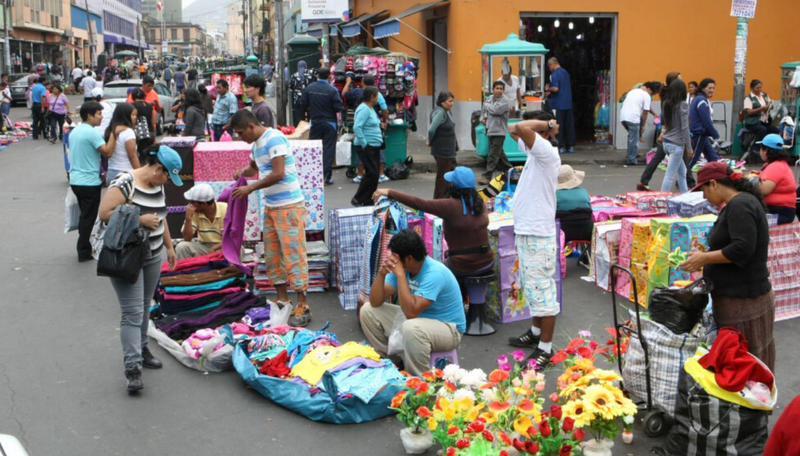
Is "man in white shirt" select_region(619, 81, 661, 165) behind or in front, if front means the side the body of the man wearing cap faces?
behind

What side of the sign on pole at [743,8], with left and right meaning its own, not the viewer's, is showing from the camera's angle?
front

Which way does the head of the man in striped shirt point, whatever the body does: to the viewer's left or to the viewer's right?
to the viewer's left

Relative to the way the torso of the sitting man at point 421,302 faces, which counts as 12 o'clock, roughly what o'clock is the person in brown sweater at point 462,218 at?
The person in brown sweater is roughly at 5 o'clock from the sitting man.

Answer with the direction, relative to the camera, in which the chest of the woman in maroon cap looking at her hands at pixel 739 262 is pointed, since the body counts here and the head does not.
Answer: to the viewer's left

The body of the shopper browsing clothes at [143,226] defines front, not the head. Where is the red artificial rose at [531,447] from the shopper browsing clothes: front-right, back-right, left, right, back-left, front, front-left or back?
front

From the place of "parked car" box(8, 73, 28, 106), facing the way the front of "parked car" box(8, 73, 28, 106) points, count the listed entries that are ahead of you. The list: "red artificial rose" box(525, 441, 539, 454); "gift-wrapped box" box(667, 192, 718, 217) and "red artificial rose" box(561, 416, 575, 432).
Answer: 3

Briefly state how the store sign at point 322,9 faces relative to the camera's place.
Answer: facing the viewer
